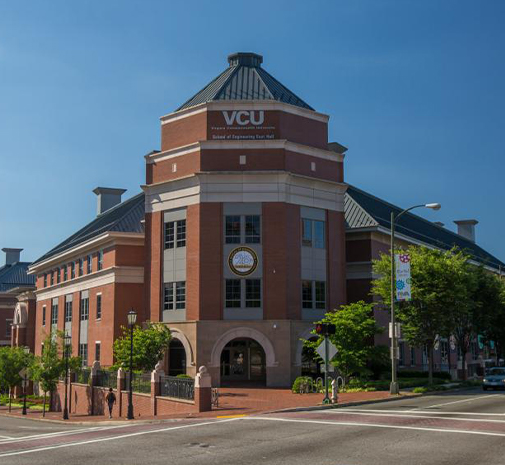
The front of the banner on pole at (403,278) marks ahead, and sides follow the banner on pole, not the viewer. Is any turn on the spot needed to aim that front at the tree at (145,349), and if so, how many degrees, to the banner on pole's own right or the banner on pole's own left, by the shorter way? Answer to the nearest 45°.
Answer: approximately 90° to the banner on pole's own right

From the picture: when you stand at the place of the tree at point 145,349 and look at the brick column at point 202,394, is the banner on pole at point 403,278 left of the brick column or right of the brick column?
left

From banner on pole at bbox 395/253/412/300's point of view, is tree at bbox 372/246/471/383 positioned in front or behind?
behind

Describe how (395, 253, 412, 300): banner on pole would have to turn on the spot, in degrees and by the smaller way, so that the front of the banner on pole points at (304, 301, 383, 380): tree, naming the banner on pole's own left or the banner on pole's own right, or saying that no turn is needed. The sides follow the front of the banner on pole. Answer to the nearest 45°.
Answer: approximately 135° to the banner on pole's own right
